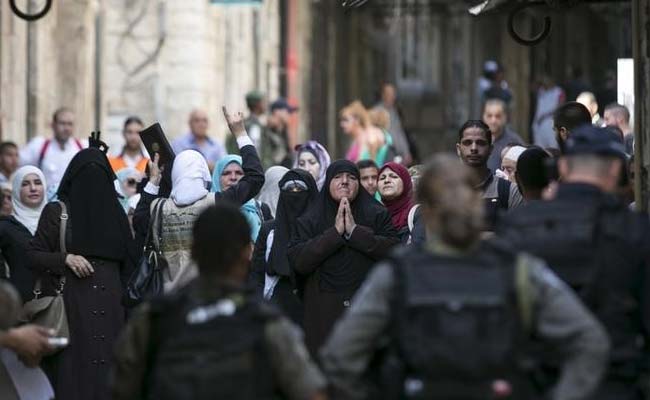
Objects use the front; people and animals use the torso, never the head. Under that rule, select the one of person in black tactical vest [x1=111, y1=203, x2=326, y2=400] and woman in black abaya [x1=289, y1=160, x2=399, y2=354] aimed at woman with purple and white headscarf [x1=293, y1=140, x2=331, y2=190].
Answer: the person in black tactical vest

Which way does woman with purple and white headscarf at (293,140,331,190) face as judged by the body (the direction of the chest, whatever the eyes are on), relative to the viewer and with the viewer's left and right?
facing the viewer and to the left of the viewer

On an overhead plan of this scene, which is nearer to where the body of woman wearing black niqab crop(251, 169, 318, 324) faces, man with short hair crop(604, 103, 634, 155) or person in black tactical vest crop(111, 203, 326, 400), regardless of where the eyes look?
the person in black tactical vest

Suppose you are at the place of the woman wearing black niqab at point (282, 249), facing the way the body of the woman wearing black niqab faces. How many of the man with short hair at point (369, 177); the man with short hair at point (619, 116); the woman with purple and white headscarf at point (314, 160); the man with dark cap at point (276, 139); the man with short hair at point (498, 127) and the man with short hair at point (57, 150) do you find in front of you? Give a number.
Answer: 0

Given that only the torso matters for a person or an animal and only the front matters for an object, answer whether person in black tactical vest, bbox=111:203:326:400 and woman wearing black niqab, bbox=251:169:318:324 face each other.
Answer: yes

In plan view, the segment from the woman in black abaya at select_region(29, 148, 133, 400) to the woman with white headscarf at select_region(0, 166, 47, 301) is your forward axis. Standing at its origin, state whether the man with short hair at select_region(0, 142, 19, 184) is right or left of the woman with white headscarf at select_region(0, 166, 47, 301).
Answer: right

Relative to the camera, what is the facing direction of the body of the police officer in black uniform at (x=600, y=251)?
away from the camera

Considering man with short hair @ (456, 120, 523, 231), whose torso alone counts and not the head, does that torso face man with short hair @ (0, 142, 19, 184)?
no

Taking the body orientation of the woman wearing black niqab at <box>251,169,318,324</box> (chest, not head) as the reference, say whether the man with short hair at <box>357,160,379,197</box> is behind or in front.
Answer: behind

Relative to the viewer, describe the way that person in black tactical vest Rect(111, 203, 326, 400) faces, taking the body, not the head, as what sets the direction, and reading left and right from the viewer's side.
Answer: facing away from the viewer

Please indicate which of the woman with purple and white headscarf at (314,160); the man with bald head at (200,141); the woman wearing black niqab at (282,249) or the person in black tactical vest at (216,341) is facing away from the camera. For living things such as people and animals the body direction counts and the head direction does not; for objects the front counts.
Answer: the person in black tactical vest

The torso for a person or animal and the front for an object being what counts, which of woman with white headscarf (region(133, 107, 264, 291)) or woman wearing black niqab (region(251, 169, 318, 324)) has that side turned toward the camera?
the woman wearing black niqab

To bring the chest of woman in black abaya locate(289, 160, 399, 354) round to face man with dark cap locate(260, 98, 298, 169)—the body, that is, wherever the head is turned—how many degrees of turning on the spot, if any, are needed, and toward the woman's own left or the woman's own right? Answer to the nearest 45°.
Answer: approximately 180°

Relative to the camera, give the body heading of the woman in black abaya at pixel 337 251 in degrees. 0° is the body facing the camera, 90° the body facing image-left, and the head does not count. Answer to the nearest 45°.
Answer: approximately 0°

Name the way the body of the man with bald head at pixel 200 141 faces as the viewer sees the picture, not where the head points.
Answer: toward the camera

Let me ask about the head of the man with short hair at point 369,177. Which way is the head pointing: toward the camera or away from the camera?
toward the camera

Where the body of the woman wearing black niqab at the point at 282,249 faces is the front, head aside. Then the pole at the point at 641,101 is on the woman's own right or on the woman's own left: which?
on the woman's own left
